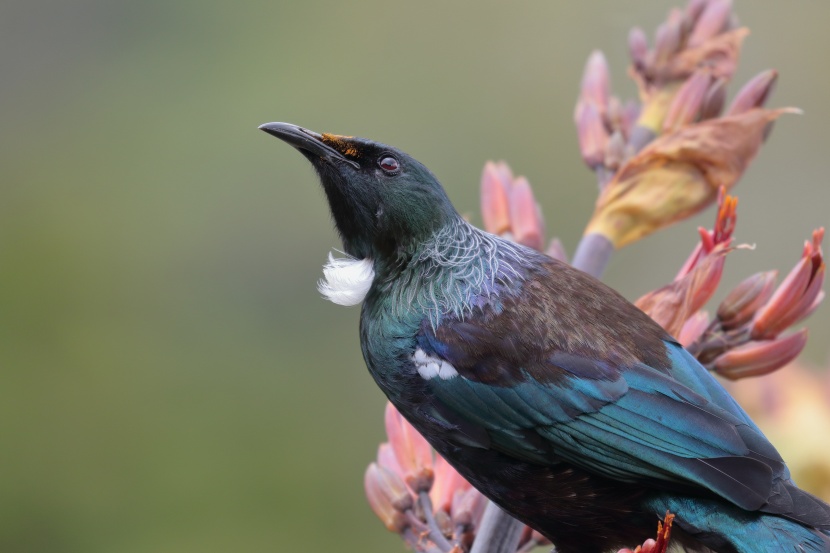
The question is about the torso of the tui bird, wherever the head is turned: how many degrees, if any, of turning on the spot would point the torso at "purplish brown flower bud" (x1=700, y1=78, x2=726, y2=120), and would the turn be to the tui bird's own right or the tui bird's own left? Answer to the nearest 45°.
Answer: approximately 90° to the tui bird's own right

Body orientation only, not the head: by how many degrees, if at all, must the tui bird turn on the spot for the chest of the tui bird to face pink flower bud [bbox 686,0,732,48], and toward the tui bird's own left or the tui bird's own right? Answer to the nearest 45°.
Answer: approximately 90° to the tui bird's own right

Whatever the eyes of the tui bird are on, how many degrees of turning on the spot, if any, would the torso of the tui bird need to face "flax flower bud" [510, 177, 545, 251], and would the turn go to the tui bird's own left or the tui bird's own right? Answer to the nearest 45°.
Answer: approximately 90° to the tui bird's own right

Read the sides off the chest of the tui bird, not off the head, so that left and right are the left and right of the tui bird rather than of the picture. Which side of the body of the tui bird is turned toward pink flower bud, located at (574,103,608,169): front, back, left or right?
right

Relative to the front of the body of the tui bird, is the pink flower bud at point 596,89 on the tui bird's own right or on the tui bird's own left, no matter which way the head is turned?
on the tui bird's own right

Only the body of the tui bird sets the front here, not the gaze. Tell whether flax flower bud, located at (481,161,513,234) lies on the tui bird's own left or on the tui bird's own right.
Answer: on the tui bird's own right

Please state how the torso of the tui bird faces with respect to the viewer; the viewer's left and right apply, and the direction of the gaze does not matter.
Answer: facing to the left of the viewer

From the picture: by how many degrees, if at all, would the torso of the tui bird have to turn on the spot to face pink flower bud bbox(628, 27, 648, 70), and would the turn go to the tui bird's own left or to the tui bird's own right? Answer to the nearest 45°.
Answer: approximately 90° to the tui bird's own right

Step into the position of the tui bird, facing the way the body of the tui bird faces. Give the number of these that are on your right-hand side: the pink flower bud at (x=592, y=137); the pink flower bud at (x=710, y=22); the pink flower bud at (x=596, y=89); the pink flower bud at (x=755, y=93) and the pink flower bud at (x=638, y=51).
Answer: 5
